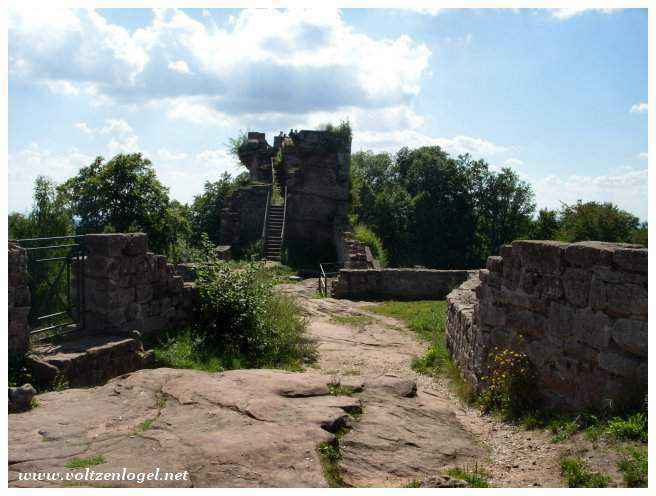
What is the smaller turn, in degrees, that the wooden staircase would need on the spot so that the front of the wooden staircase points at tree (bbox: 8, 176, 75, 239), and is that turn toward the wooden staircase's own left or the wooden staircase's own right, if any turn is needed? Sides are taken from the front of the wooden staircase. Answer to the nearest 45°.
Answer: approximately 45° to the wooden staircase's own right

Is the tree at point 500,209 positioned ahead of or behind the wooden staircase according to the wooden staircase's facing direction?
behind

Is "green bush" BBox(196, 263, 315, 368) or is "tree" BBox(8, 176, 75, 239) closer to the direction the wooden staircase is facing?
the green bush

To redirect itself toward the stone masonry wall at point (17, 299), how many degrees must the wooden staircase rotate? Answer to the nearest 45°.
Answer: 0° — it already faces it

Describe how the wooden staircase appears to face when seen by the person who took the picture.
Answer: facing the viewer

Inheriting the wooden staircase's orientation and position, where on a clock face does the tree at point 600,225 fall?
The tree is roughly at 8 o'clock from the wooden staircase.

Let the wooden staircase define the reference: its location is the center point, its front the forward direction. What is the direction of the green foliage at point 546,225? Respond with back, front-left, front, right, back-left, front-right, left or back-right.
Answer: back-left

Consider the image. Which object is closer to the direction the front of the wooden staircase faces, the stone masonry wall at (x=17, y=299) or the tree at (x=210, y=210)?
the stone masonry wall

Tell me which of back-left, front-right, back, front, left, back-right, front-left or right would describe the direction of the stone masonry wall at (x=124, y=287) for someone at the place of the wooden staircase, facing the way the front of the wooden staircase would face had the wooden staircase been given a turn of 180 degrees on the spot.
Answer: back

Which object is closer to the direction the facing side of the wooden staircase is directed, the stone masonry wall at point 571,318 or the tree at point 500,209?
the stone masonry wall

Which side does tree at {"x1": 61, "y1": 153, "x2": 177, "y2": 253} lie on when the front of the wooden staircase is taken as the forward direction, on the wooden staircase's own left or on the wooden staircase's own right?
on the wooden staircase's own right

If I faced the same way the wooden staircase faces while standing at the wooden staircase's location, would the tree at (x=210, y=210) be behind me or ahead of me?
behind

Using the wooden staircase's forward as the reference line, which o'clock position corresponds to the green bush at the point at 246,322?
The green bush is roughly at 12 o'clock from the wooden staircase.

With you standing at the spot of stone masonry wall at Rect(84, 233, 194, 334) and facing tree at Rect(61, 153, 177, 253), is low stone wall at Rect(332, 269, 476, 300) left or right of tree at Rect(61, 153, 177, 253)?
right

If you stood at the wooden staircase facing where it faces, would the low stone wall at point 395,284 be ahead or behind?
ahead

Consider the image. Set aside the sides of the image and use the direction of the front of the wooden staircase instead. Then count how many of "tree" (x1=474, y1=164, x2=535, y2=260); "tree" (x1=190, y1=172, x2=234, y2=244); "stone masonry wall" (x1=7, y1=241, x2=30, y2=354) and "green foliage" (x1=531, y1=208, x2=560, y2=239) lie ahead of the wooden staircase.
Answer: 1
